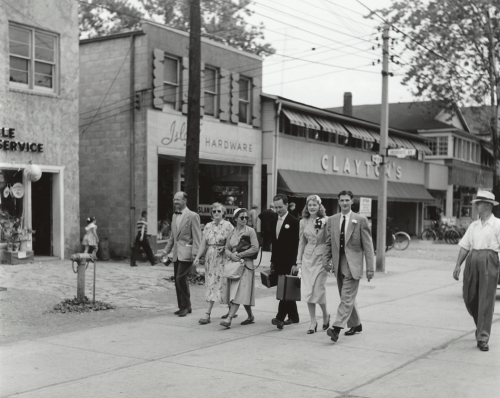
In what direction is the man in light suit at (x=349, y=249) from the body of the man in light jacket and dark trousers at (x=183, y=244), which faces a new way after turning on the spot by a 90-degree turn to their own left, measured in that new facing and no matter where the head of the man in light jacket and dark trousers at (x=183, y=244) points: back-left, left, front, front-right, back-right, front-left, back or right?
front

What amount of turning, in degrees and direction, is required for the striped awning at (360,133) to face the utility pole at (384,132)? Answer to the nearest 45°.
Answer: approximately 45° to its right

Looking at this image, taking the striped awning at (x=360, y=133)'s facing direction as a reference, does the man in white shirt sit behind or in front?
in front

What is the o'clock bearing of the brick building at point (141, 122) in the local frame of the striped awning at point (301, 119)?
The brick building is roughly at 3 o'clock from the striped awning.

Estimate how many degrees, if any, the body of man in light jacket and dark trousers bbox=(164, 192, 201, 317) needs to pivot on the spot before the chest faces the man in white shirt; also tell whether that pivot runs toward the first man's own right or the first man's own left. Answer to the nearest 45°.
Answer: approximately 90° to the first man's own left

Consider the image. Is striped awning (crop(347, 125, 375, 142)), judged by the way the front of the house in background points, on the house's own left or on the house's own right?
on the house's own right

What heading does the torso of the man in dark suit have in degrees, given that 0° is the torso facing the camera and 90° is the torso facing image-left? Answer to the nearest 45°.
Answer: approximately 45°

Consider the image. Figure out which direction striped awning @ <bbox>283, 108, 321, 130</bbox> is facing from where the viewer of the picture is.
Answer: facing the viewer and to the right of the viewer

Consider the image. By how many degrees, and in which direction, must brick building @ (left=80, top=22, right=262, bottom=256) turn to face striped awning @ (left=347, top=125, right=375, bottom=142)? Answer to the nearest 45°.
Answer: approximately 90° to its left
